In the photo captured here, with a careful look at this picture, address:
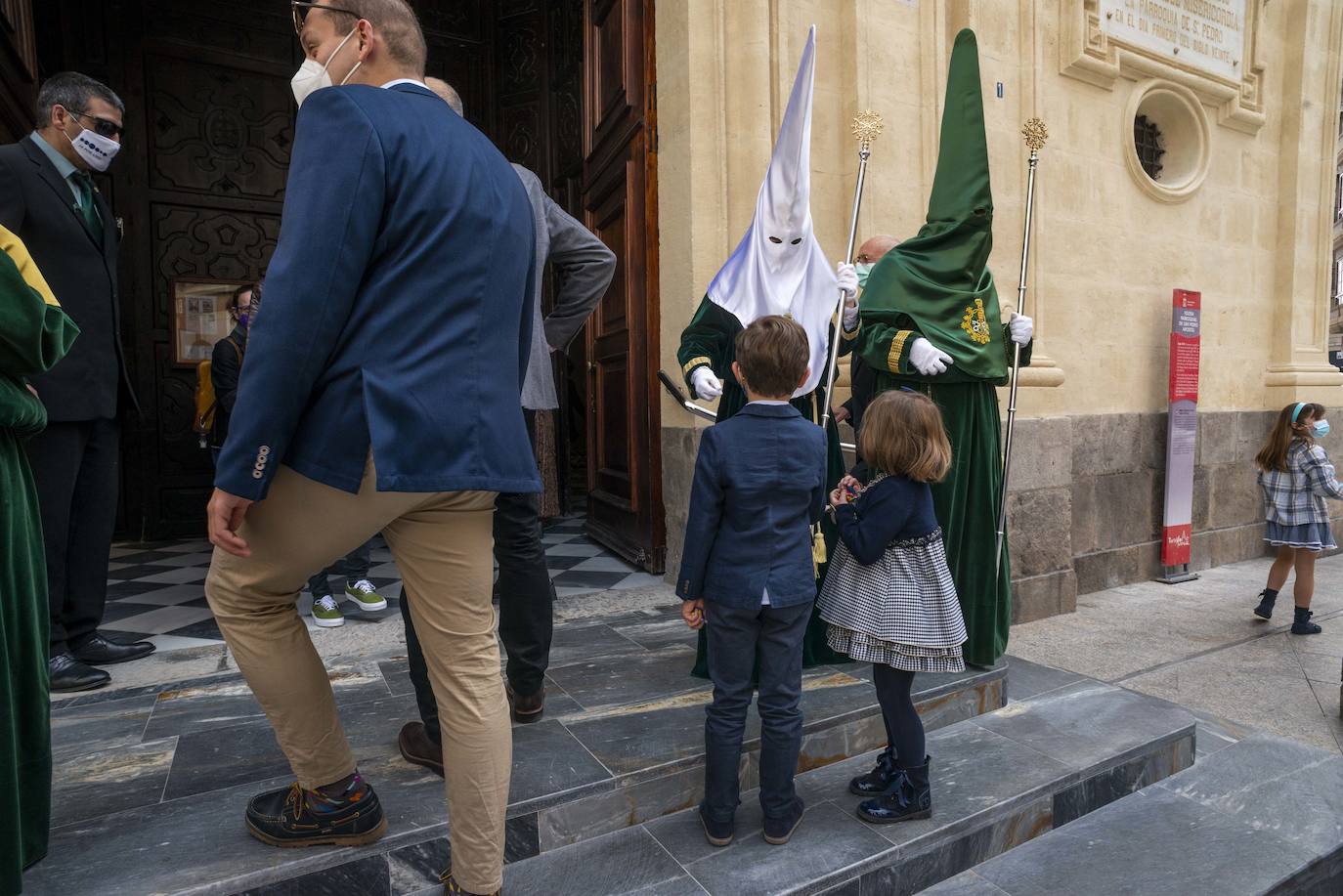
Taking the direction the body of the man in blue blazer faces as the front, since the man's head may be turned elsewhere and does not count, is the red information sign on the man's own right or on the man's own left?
on the man's own right

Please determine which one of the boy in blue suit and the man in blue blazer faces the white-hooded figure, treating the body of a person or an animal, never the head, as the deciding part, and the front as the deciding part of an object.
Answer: the boy in blue suit

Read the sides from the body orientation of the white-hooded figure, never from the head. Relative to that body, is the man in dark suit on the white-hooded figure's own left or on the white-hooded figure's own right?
on the white-hooded figure's own right

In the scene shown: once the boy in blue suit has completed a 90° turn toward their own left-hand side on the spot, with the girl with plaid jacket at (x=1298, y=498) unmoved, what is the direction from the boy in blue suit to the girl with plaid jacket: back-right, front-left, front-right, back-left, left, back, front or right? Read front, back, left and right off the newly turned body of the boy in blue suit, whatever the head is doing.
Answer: back-right

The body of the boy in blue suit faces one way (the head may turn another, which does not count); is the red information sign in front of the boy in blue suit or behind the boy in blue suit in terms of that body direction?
in front

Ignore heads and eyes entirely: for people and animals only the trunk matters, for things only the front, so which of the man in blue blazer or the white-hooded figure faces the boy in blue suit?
the white-hooded figure

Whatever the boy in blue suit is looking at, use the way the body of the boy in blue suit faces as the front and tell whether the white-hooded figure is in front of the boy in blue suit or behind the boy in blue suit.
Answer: in front

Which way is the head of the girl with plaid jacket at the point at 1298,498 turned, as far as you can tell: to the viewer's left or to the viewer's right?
to the viewer's right

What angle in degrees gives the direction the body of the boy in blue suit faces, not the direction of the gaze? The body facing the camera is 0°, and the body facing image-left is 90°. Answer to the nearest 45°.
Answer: approximately 180°

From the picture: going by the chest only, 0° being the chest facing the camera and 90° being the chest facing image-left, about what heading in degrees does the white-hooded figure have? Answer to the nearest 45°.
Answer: approximately 0°

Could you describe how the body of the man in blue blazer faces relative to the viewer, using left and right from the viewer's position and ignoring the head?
facing away from the viewer and to the left of the viewer

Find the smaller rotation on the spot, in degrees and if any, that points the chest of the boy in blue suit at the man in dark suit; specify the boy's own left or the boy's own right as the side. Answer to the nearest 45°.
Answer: approximately 90° to the boy's own left

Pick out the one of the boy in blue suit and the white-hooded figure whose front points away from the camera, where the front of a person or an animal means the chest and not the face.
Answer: the boy in blue suit

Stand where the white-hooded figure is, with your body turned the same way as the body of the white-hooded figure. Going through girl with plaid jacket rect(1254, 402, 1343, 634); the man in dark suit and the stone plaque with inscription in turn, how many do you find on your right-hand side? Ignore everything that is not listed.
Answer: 1

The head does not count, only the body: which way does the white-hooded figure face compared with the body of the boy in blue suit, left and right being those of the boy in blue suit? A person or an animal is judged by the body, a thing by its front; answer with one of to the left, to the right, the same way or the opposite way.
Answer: the opposite way

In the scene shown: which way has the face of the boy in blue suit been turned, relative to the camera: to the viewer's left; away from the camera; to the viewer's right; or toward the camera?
away from the camera

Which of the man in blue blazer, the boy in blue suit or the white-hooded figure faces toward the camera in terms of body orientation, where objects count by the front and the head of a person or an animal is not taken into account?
the white-hooded figure
